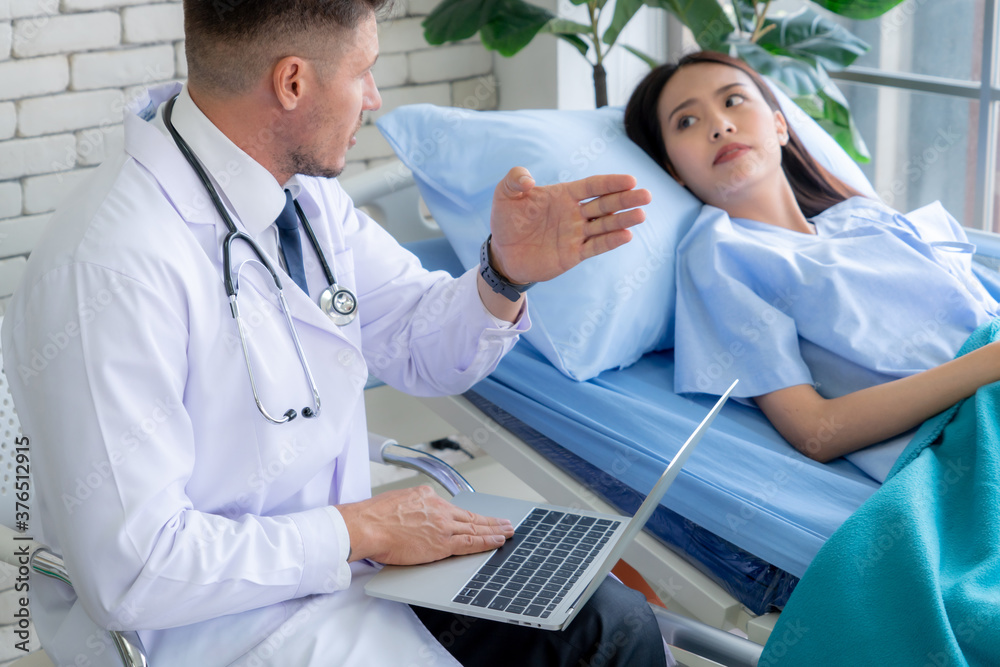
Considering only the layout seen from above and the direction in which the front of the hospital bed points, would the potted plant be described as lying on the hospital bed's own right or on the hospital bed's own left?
on the hospital bed's own left

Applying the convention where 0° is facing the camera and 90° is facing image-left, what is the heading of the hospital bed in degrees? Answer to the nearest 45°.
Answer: approximately 315°
